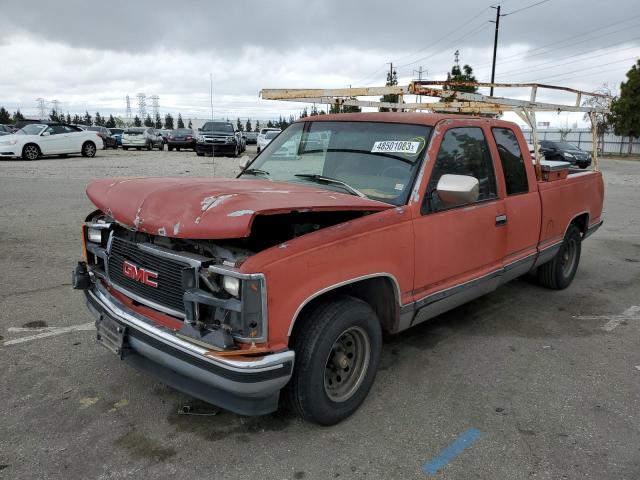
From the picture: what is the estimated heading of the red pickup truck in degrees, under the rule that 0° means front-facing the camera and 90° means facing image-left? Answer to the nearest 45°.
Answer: approximately 45°

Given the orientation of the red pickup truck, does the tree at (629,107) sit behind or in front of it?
behind

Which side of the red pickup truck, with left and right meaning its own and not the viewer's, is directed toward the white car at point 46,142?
right

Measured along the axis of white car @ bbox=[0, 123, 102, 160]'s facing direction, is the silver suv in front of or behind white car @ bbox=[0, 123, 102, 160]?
behind

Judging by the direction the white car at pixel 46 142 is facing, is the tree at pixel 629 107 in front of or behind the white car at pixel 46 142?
behind

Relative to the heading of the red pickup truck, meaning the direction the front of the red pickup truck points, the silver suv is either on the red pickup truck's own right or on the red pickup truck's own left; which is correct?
on the red pickup truck's own right
